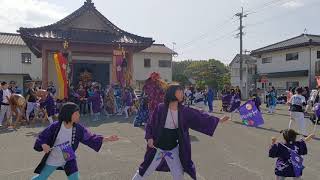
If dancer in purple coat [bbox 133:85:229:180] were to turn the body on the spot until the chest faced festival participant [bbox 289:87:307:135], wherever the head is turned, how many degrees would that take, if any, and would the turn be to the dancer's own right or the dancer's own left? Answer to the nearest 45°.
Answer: approximately 135° to the dancer's own left

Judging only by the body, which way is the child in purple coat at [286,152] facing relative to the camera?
away from the camera

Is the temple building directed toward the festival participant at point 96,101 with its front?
yes

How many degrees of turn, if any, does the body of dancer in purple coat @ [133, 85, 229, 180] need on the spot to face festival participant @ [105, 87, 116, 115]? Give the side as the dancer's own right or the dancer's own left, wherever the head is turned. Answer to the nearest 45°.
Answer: approximately 180°

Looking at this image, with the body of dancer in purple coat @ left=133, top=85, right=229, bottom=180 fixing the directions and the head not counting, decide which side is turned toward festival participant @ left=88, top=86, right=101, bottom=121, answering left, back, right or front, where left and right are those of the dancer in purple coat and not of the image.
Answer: back

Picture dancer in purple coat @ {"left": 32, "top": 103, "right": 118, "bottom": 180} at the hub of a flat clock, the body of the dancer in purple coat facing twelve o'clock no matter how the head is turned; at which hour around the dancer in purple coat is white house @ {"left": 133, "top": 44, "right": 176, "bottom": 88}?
The white house is roughly at 8 o'clock from the dancer in purple coat.

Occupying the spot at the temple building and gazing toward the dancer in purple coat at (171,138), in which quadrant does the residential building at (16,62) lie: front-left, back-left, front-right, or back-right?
back-right

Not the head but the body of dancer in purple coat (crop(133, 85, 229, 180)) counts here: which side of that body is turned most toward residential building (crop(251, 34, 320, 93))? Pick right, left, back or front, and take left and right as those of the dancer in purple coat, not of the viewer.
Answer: back

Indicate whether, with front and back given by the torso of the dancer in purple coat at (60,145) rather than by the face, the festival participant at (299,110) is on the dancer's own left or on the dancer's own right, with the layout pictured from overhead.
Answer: on the dancer's own left

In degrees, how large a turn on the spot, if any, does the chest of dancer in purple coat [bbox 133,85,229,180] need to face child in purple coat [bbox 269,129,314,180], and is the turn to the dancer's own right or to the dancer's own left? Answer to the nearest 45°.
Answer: approximately 90° to the dancer's own left

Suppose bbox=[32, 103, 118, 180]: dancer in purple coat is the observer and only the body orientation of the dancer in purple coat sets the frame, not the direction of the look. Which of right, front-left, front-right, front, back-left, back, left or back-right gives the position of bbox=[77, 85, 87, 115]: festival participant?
back-left

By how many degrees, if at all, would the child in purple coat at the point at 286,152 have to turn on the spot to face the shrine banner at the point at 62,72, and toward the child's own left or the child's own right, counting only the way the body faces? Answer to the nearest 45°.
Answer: approximately 45° to the child's own left

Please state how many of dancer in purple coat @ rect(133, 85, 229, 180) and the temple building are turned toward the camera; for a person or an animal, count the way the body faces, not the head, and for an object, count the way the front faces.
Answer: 2
